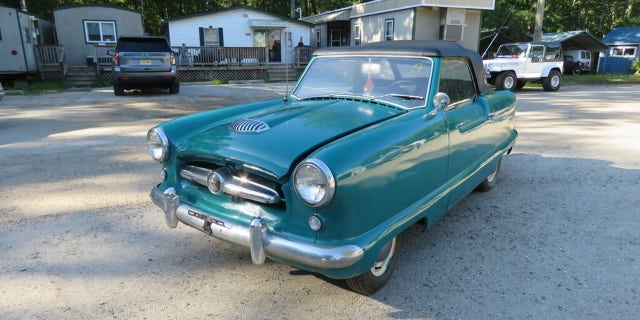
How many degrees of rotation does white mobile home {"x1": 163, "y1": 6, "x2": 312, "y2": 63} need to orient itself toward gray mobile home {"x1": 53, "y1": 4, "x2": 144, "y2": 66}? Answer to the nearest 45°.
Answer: approximately 90° to its right

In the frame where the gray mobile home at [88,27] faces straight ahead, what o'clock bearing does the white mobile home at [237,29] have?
the white mobile home at [237,29] is roughly at 9 o'clock from the gray mobile home at [88,27].

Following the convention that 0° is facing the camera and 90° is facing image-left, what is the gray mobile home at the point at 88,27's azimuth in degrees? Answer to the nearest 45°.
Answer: approximately 0°

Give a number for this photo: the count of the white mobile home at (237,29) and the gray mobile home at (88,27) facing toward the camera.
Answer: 2

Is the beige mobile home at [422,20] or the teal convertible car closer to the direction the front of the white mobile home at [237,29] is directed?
the teal convertible car

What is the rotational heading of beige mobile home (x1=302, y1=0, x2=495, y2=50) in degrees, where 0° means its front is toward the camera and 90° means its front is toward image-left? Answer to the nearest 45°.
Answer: approximately 45°

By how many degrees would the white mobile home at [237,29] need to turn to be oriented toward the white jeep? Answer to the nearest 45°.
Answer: approximately 45° to its left

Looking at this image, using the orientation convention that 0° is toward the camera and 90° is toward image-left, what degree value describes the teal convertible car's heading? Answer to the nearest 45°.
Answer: approximately 45°

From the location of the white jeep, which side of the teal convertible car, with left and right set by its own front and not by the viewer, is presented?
back
